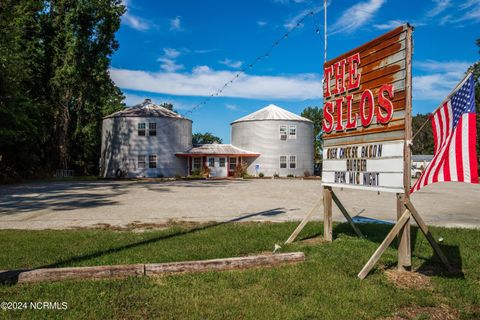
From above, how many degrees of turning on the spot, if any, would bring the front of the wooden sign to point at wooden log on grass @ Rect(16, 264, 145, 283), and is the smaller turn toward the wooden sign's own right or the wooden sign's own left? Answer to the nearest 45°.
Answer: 0° — it already faces it

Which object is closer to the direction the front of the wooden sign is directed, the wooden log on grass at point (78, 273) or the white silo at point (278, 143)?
the wooden log on grass

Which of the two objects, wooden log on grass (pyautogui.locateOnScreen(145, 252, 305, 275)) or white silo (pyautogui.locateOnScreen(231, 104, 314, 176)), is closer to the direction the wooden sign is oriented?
the wooden log on grass

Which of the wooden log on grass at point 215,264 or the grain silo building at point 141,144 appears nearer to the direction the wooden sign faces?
the wooden log on grass

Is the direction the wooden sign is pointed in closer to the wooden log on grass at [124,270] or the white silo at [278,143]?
the wooden log on grass

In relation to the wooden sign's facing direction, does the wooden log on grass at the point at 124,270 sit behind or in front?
in front

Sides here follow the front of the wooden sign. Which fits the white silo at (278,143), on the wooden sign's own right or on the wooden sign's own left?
on the wooden sign's own right

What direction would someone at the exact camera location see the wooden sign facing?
facing the viewer and to the left of the viewer

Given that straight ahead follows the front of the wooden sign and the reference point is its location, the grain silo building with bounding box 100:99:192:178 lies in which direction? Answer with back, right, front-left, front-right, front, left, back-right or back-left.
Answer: right
